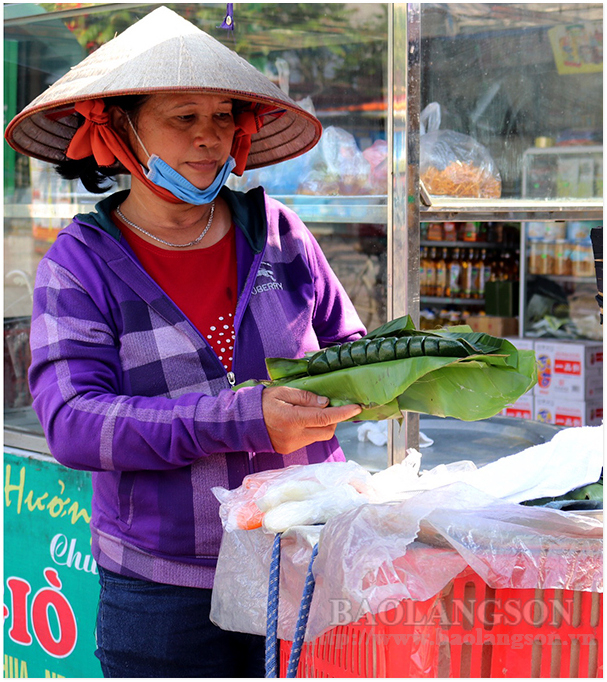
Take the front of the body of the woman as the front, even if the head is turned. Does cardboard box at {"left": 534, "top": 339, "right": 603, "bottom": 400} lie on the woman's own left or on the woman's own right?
on the woman's own left

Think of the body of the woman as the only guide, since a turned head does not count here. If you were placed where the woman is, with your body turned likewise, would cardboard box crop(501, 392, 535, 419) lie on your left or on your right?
on your left

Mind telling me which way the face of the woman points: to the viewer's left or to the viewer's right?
to the viewer's right

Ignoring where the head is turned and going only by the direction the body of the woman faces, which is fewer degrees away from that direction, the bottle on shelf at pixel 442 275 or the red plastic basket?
the red plastic basket

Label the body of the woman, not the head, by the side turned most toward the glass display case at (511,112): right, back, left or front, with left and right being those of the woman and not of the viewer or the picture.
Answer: left

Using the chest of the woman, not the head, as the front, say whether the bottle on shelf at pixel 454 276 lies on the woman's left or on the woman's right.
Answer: on the woman's left

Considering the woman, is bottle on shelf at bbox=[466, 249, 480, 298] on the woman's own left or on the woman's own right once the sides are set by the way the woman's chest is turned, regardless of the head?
on the woman's own left

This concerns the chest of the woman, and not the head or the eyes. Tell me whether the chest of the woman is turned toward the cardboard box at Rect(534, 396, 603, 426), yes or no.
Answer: no

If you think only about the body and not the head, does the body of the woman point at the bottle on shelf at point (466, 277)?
no

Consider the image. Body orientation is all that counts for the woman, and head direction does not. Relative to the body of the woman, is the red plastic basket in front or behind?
in front

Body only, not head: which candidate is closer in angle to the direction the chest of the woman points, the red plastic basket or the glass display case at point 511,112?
the red plastic basket
